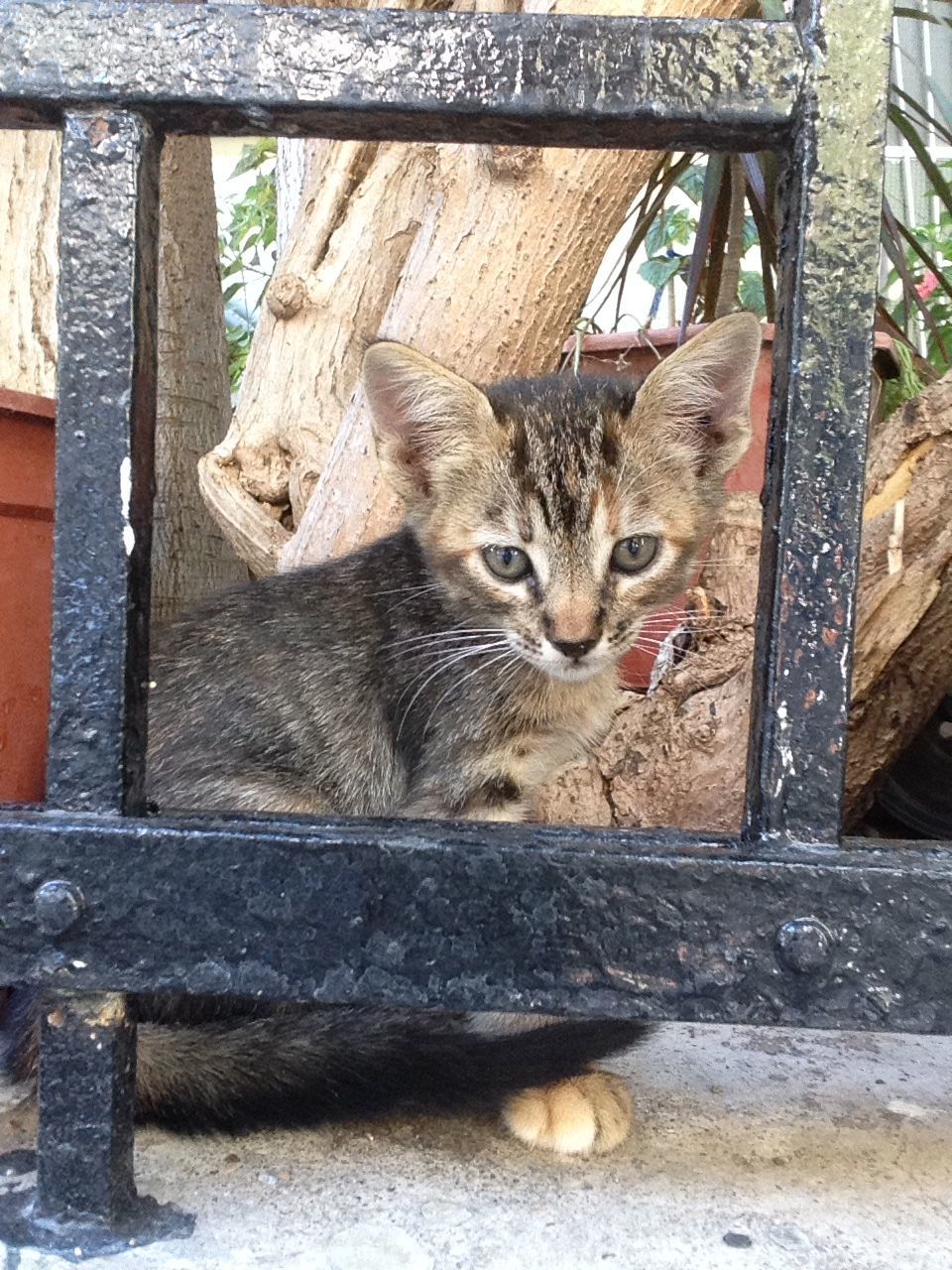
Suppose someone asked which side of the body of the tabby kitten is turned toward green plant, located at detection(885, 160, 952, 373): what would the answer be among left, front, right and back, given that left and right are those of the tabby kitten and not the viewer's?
left

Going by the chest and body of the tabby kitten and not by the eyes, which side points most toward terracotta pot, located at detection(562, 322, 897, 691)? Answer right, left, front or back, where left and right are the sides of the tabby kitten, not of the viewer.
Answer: left

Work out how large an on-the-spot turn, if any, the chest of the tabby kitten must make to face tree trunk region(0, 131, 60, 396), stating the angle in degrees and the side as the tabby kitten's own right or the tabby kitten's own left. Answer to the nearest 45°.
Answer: approximately 180°

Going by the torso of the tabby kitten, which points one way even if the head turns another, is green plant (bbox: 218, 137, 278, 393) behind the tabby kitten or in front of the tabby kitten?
behind

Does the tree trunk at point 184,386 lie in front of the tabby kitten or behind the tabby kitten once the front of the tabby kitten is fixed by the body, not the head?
behind

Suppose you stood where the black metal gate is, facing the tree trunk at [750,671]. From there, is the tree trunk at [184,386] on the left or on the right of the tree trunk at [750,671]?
left

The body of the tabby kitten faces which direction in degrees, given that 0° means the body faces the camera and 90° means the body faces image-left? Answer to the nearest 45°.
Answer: approximately 315°

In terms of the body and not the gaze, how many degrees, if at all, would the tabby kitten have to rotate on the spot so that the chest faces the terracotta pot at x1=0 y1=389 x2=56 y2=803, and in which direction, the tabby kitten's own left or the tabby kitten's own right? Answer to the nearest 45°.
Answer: approximately 135° to the tabby kitten's own right
